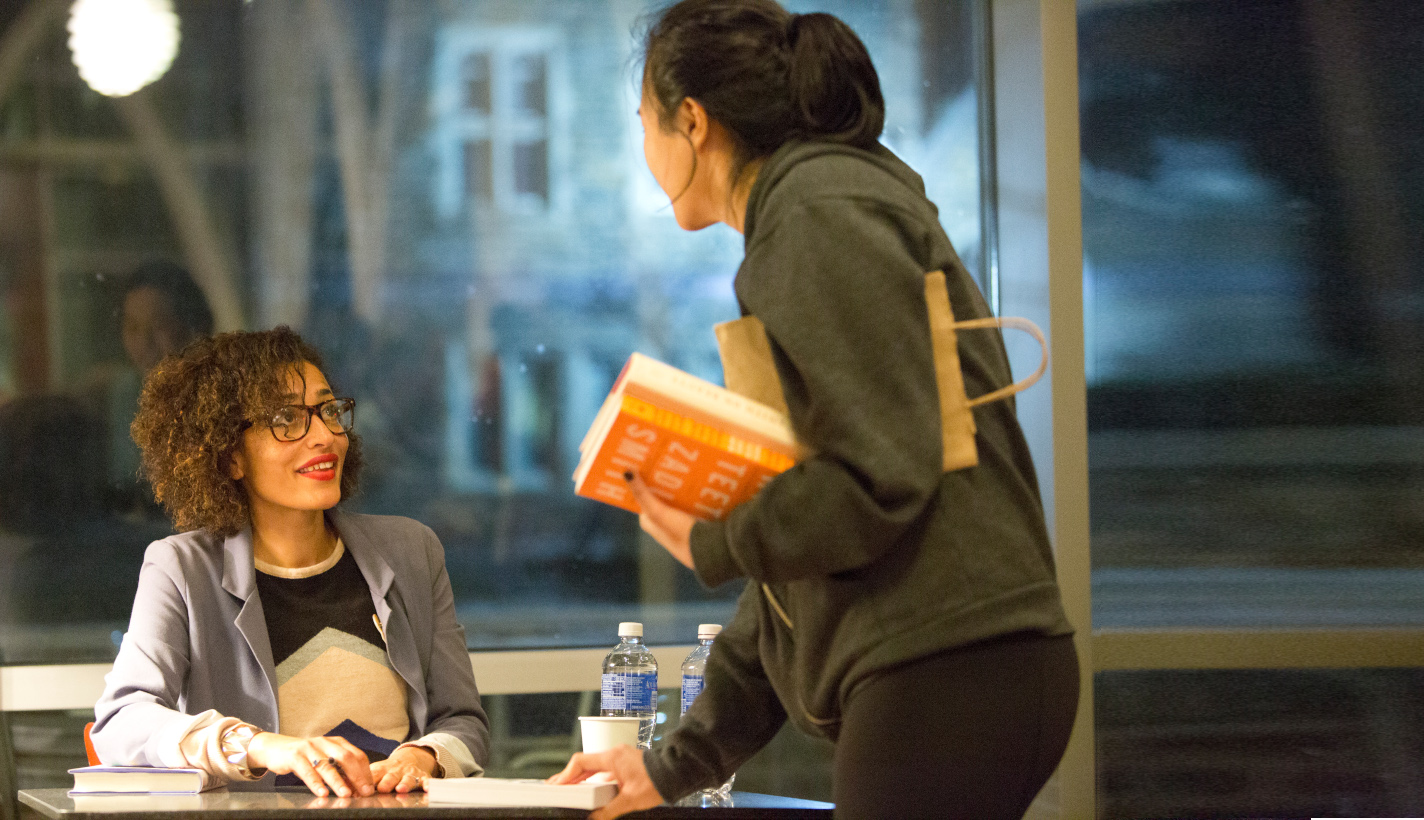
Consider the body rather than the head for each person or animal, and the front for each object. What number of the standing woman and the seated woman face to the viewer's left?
1

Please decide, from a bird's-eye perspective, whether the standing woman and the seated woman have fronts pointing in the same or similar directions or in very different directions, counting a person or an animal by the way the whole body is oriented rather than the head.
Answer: very different directions

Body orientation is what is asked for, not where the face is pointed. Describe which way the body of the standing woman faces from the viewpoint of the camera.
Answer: to the viewer's left

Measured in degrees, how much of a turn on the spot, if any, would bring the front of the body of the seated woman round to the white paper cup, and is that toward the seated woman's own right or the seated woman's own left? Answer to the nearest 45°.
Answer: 0° — they already face it

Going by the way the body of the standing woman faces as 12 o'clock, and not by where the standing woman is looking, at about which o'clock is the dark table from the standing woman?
The dark table is roughly at 1 o'clock from the standing woman.

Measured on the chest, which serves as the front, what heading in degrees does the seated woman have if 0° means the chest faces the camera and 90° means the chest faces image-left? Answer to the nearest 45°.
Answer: approximately 315°

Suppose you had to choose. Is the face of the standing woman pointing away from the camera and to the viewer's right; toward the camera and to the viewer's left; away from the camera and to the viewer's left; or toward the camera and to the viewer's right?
away from the camera and to the viewer's left
